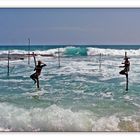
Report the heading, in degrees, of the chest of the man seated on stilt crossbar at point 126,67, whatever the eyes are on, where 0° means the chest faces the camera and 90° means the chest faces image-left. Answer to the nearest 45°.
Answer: approximately 90°

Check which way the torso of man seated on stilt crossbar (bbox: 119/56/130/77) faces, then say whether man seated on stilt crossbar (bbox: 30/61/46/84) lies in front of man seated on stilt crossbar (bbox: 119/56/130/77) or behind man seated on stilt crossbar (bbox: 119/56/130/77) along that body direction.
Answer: in front
